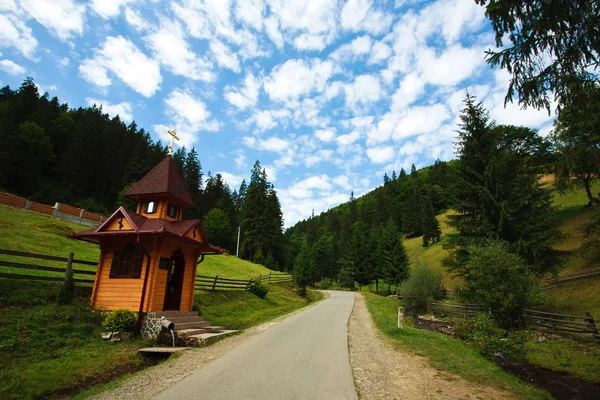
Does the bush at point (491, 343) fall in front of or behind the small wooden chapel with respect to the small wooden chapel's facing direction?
in front

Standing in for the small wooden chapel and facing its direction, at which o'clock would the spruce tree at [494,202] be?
The spruce tree is roughly at 11 o'clock from the small wooden chapel.

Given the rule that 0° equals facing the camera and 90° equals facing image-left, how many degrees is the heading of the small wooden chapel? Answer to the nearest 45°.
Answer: approximately 315°

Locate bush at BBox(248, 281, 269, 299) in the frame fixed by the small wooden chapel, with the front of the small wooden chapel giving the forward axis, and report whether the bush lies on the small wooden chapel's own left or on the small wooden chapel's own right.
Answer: on the small wooden chapel's own left

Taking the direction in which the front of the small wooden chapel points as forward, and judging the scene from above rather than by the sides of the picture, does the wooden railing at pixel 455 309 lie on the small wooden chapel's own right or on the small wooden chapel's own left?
on the small wooden chapel's own left

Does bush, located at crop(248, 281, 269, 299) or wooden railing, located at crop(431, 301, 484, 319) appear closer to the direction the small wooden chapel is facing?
the wooden railing

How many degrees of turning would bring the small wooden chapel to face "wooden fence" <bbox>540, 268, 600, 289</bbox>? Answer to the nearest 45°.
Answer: approximately 45° to its left

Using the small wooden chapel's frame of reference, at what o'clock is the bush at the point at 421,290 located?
The bush is roughly at 10 o'clock from the small wooden chapel.
